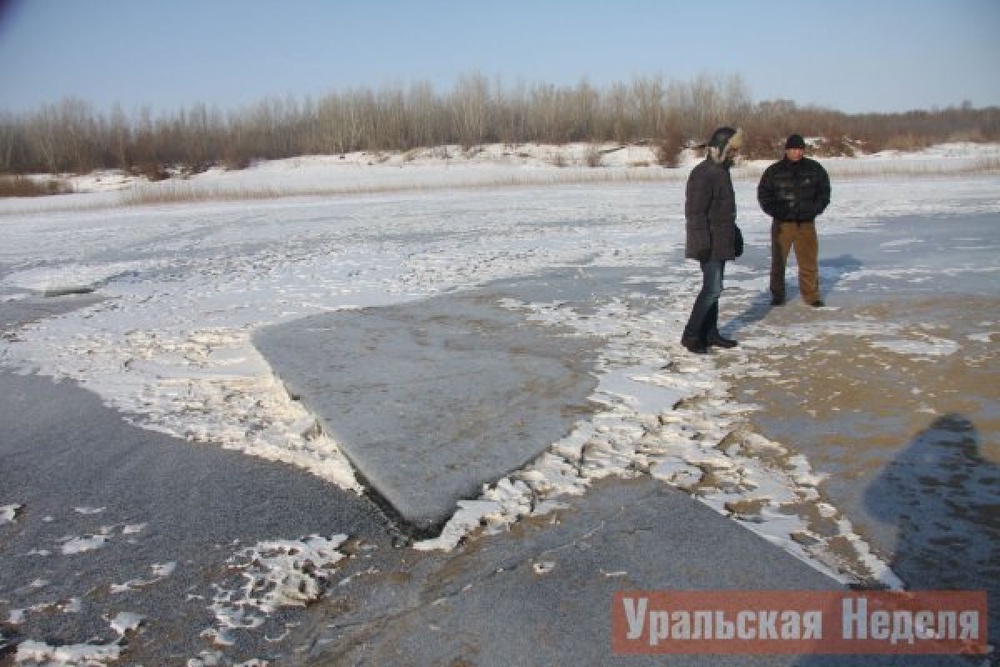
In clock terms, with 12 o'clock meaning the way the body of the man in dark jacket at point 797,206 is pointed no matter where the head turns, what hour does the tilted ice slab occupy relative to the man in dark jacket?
The tilted ice slab is roughly at 1 o'clock from the man in dark jacket.

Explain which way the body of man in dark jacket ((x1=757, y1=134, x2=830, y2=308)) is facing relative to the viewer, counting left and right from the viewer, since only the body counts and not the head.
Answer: facing the viewer

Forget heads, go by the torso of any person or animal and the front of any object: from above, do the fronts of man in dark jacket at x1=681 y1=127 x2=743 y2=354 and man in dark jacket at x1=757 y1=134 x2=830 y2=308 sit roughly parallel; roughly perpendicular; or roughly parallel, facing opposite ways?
roughly perpendicular

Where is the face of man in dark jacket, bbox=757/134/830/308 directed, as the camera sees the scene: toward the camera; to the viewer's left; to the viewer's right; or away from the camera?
toward the camera
